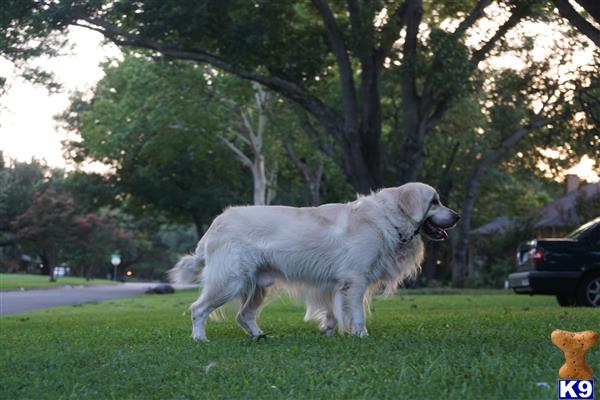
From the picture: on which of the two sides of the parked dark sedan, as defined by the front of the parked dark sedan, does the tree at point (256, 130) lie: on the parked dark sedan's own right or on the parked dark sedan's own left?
on the parked dark sedan's own left

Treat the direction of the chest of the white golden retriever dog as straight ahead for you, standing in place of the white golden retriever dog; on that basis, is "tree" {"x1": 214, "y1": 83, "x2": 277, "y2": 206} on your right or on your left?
on your left

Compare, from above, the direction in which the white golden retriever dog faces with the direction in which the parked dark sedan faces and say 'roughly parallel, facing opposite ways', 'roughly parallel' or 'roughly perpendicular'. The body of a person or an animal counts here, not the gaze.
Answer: roughly parallel

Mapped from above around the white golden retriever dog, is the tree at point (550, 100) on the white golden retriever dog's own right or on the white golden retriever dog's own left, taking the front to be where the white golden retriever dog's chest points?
on the white golden retriever dog's own left

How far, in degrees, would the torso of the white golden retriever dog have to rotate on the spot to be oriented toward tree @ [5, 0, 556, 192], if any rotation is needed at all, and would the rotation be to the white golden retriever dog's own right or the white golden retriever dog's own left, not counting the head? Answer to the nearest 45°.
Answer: approximately 90° to the white golden retriever dog's own left

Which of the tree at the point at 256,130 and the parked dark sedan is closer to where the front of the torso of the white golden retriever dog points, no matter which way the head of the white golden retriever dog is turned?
the parked dark sedan

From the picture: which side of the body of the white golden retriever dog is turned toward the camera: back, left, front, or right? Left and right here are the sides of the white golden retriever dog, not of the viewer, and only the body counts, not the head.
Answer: right

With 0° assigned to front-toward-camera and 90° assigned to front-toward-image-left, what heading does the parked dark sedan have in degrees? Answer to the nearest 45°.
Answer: approximately 270°

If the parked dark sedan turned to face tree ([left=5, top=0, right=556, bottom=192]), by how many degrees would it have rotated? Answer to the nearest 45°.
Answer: approximately 135° to its left
